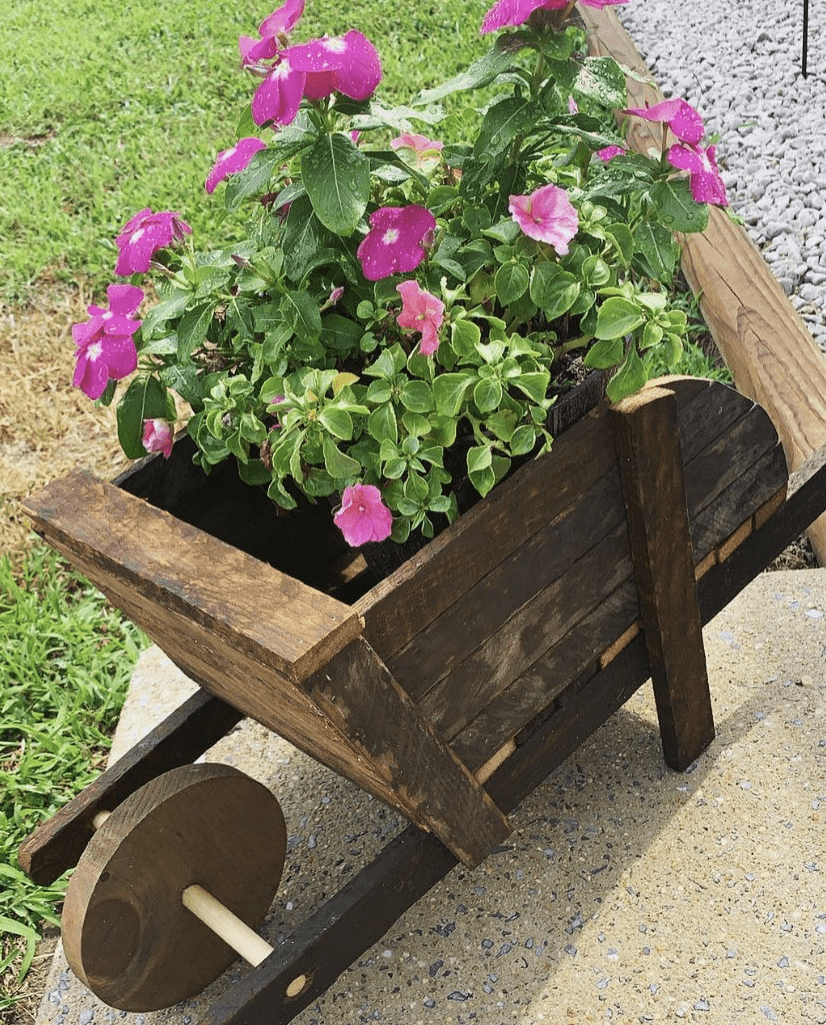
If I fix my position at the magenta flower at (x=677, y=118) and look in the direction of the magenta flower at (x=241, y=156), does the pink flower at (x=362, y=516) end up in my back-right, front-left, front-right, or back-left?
front-left

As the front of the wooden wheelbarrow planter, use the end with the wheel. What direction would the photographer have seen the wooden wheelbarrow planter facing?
facing the viewer and to the left of the viewer
